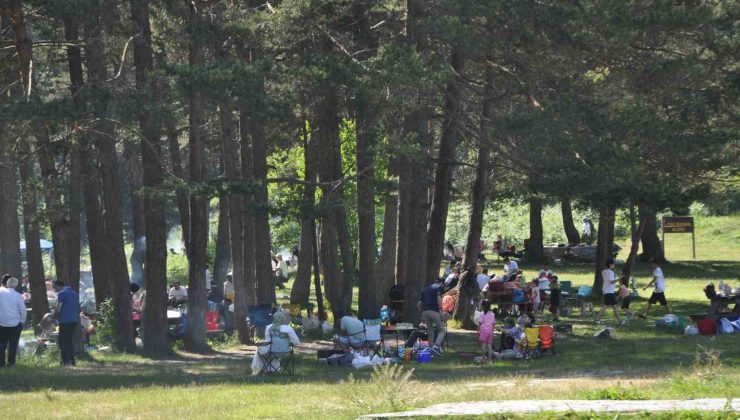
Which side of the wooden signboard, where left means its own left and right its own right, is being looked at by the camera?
front

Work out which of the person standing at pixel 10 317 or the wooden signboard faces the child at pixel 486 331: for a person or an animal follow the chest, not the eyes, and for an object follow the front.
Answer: the wooden signboard

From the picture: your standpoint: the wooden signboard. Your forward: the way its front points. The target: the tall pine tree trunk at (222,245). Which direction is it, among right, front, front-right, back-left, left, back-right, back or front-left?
front-right

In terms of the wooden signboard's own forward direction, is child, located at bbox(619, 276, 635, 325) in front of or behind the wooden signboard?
in front

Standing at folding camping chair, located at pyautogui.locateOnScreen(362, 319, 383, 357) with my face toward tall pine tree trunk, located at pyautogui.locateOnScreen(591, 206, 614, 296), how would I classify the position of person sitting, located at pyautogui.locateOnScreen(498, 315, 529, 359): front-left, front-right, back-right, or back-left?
front-right

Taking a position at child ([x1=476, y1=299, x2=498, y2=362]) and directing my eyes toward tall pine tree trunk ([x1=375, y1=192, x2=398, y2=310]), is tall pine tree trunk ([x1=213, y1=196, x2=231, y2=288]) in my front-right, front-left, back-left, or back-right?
front-left
